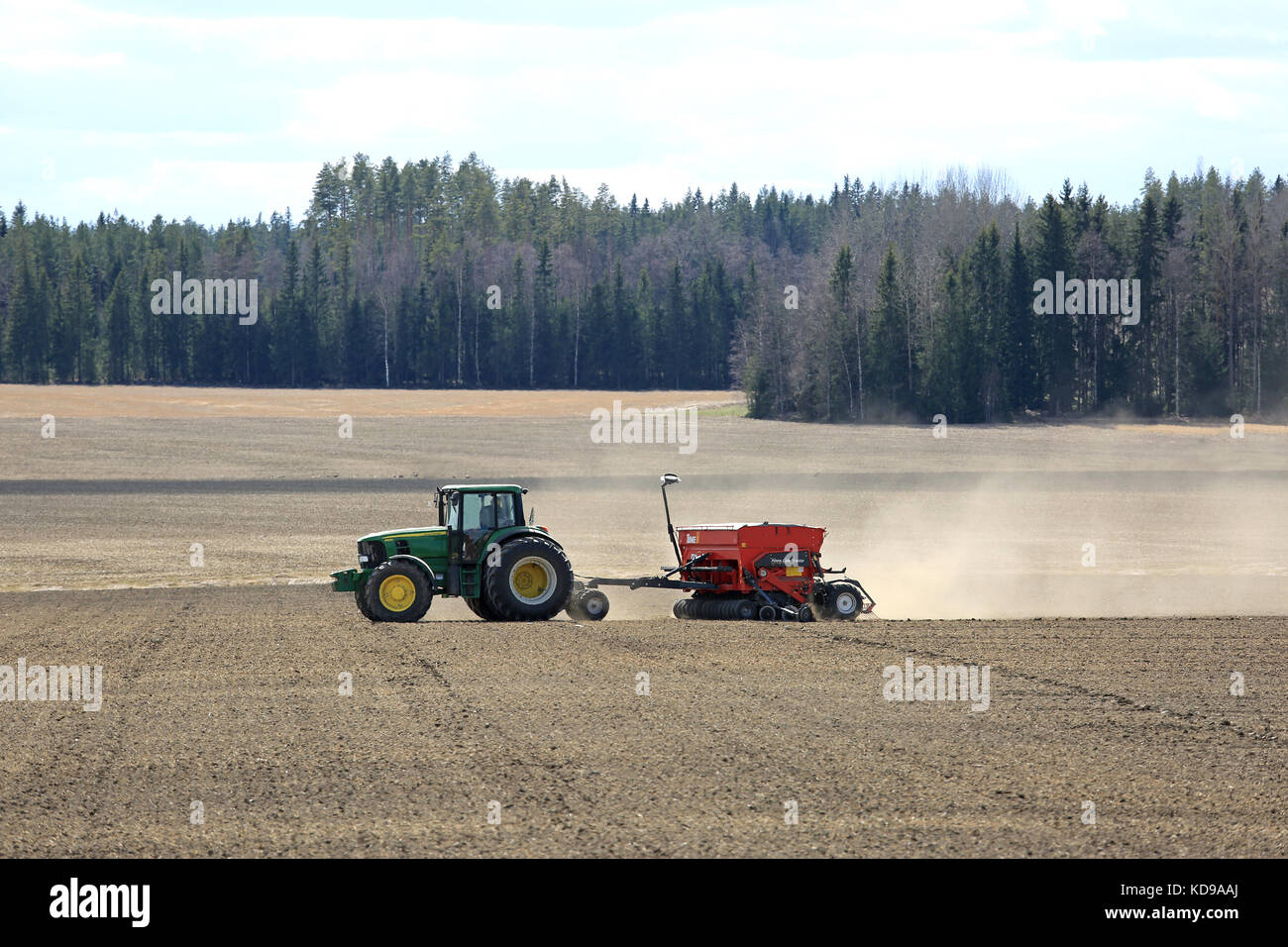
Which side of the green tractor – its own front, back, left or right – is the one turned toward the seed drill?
back

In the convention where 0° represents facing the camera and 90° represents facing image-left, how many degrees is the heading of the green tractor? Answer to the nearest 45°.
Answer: approximately 90°
